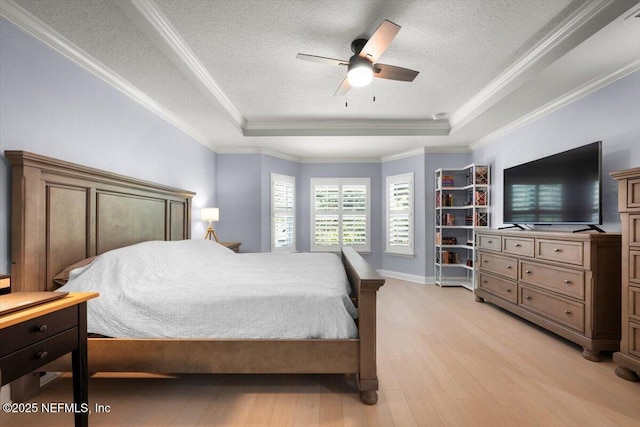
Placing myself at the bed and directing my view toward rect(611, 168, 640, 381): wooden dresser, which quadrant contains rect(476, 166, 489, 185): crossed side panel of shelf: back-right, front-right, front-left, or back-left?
front-left

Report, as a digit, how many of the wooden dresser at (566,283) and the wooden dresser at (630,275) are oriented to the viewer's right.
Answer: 0

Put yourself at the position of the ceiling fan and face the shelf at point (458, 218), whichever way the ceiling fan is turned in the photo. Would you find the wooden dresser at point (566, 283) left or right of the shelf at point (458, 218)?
right

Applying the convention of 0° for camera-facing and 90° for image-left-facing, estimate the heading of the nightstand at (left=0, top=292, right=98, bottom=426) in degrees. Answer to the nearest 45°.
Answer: approximately 315°

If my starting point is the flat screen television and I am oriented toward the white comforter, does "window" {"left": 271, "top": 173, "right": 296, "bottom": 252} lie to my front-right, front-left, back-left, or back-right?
front-right

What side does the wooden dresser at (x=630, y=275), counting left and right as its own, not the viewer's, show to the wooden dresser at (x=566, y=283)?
right

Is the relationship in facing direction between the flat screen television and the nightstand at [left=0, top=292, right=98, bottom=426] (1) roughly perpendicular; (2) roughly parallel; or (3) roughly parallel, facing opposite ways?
roughly parallel, facing opposite ways

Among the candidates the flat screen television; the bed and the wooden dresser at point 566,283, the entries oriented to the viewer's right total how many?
1

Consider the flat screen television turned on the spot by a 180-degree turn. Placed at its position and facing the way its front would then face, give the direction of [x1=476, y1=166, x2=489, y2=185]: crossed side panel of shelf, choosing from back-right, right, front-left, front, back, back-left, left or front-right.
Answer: left

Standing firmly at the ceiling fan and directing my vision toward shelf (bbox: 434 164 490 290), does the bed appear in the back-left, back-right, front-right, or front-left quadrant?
back-left

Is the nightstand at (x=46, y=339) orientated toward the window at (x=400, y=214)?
no

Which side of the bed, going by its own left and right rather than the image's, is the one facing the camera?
right

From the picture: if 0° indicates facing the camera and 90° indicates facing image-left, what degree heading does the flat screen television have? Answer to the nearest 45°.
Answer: approximately 45°

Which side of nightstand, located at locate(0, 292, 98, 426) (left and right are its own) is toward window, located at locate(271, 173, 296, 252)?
left

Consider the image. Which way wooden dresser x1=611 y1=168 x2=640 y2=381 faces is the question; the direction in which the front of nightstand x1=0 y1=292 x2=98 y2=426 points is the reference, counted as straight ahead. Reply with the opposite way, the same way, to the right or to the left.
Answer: the opposite way

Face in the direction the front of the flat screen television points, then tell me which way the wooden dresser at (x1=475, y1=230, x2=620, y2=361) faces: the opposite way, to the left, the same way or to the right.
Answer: the same way

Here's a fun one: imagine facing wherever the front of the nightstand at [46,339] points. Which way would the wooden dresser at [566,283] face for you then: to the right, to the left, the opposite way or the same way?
the opposite way

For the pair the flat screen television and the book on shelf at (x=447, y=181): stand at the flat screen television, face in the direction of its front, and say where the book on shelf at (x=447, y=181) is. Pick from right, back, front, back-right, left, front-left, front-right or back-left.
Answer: right

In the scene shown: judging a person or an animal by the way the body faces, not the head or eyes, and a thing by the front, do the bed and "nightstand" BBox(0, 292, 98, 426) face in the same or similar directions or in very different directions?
same or similar directions
